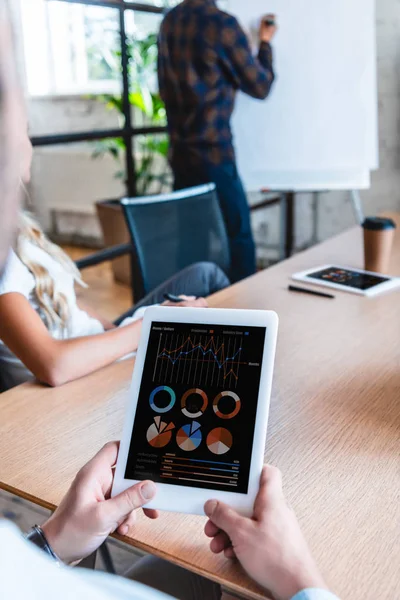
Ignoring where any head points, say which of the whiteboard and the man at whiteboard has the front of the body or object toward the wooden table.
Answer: the whiteboard

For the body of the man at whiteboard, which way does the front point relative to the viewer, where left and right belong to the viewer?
facing away from the viewer and to the right of the viewer

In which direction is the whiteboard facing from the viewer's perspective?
toward the camera

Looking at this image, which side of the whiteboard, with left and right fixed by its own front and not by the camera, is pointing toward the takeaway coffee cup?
front

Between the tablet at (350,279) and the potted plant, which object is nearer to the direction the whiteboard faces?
the tablet

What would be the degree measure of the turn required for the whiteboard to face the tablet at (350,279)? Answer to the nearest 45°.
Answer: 0° — it already faces it

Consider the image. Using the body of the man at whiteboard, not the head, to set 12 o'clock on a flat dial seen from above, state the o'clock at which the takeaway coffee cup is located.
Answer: The takeaway coffee cup is roughly at 4 o'clock from the man at whiteboard.

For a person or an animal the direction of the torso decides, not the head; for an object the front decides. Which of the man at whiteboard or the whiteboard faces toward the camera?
the whiteboard

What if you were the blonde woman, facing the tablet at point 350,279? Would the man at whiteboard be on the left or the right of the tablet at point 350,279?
left

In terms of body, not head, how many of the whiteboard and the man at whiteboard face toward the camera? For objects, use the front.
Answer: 1

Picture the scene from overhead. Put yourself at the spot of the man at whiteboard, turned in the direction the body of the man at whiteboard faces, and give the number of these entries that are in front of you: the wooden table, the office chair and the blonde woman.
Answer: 0

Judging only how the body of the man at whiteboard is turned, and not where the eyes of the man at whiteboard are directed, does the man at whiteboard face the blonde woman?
no

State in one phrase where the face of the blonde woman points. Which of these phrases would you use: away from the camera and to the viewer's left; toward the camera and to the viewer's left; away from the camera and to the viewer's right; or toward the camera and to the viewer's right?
away from the camera and to the viewer's right

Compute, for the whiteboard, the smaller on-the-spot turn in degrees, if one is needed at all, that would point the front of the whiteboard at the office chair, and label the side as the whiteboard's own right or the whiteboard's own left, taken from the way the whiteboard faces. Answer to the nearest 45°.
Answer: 0° — it already faces it

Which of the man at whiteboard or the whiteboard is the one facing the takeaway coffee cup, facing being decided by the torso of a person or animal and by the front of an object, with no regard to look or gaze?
the whiteboard

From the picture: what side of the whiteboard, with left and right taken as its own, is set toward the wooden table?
front

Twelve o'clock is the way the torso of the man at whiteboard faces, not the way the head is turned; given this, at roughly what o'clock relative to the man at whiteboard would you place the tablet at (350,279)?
The tablet is roughly at 4 o'clock from the man at whiteboard.
